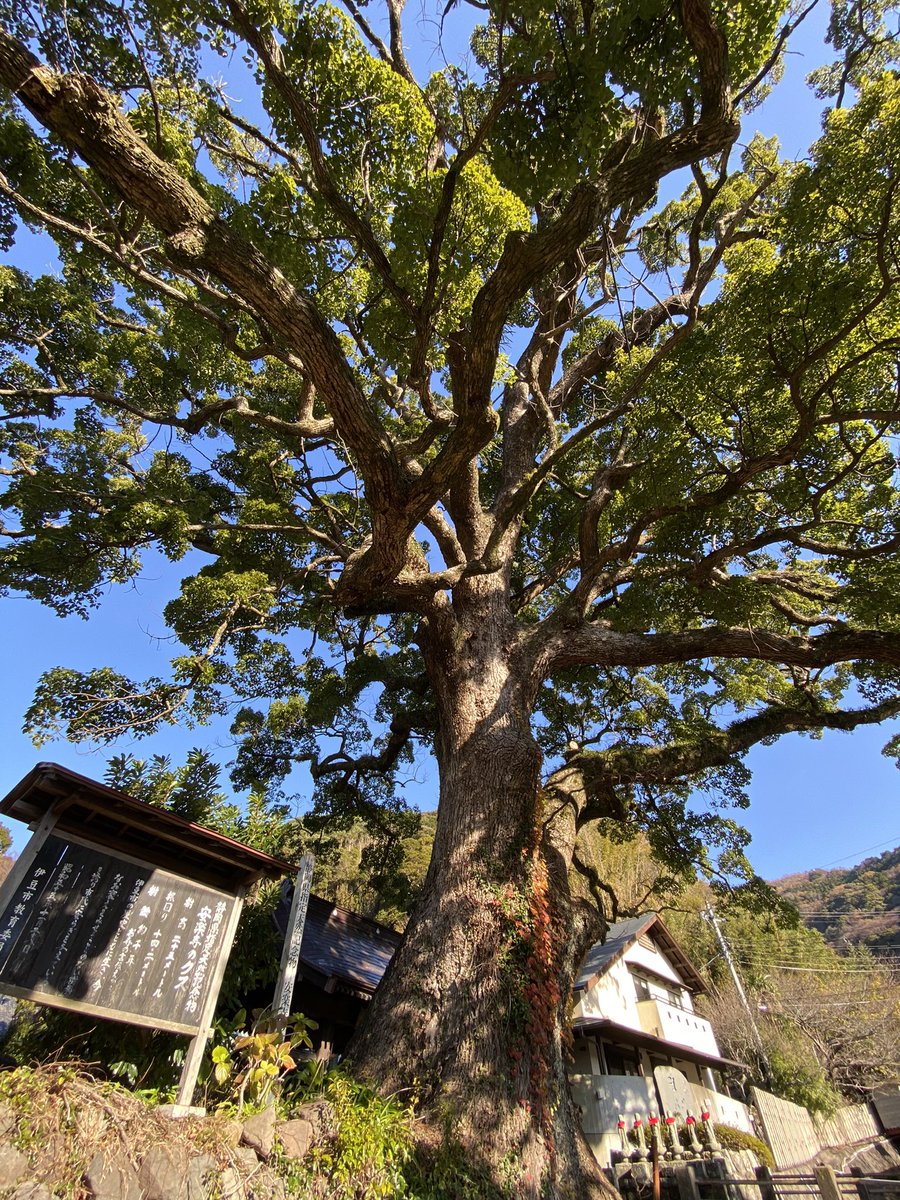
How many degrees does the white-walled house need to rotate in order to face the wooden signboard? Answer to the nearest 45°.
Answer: approximately 45° to its right

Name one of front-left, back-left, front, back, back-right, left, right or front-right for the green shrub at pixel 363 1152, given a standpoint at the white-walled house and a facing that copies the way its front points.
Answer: front-right

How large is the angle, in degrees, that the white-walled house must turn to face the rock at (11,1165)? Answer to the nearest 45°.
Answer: approximately 45° to its right

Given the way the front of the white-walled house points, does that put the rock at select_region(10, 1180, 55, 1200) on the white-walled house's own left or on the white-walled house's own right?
on the white-walled house's own right

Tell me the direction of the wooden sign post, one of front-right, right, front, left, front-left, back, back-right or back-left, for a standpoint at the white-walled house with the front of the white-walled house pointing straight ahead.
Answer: front-right

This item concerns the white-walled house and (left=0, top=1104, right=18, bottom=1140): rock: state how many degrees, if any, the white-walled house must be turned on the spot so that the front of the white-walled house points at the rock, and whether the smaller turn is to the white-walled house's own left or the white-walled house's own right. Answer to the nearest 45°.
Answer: approximately 45° to the white-walled house's own right
